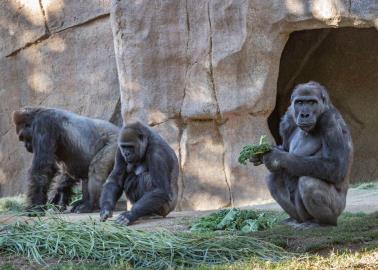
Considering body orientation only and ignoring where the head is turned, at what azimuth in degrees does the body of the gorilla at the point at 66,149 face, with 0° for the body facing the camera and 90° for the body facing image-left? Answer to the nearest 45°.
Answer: approximately 90°

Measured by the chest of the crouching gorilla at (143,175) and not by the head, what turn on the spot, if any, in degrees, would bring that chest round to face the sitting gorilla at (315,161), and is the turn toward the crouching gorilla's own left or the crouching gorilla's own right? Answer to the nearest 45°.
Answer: approximately 90° to the crouching gorilla's own left

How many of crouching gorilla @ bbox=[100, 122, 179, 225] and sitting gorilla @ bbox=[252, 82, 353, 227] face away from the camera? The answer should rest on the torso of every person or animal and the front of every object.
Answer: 0

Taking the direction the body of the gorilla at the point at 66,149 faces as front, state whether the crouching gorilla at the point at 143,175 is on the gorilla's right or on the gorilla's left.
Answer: on the gorilla's left

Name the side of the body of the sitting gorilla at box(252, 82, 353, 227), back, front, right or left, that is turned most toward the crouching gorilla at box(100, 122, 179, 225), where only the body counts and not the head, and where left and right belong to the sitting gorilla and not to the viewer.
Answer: right

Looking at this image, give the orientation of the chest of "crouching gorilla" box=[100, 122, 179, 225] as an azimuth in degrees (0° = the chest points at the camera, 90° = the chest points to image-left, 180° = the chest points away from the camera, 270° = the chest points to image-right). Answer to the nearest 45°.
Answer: approximately 45°

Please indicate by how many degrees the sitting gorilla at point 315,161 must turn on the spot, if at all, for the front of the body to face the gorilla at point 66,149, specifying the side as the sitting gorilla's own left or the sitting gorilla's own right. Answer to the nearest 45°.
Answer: approximately 90° to the sitting gorilla's own right
